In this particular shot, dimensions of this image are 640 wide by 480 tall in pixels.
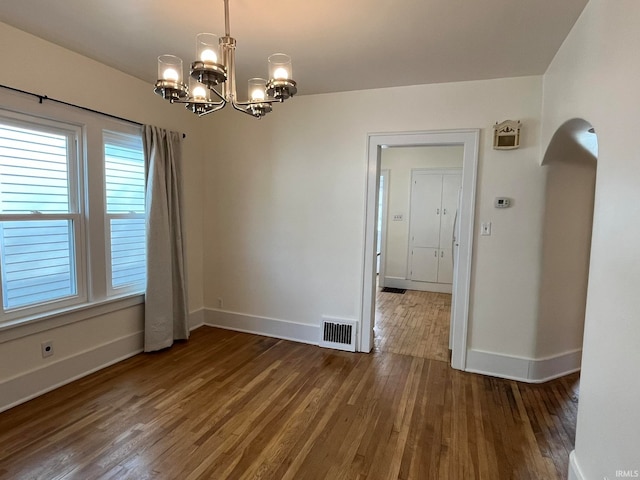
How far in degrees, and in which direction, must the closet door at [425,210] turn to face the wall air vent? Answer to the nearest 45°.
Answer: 0° — it already faces it

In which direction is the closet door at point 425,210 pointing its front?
toward the camera

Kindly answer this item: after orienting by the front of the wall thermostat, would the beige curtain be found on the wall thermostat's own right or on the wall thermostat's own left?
on the wall thermostat's own right

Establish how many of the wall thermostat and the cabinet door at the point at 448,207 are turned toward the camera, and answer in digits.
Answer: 2

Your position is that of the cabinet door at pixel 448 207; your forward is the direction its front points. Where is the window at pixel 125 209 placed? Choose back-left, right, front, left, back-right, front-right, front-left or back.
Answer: front-right

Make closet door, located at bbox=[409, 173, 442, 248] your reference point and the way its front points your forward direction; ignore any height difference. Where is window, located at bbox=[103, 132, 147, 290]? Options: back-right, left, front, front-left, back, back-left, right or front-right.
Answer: front-right

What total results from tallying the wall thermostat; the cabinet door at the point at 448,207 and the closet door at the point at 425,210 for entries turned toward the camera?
3

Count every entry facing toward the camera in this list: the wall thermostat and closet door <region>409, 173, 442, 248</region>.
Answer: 2

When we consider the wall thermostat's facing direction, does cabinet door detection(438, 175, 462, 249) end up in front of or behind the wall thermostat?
behind

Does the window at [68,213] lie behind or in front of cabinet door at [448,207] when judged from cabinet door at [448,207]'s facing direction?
in front

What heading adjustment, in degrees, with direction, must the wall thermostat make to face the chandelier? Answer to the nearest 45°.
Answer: approximately 45° to its right

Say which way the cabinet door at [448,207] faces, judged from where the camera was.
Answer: facing the viewer

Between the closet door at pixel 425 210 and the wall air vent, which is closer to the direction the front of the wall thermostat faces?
the wall air vent

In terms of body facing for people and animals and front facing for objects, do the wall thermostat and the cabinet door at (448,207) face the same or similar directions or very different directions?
same or similar directions

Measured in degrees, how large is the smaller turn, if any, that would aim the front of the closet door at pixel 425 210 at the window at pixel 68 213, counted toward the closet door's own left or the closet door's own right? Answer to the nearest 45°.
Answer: approximately 45° to the closet door's own right
